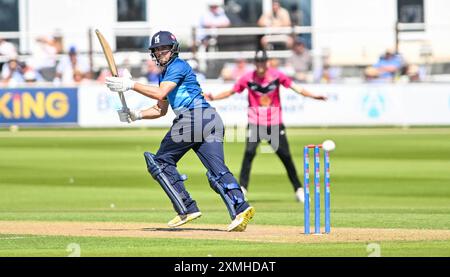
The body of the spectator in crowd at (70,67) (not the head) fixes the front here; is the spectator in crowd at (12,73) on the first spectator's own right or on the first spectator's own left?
on the first spectator's own right

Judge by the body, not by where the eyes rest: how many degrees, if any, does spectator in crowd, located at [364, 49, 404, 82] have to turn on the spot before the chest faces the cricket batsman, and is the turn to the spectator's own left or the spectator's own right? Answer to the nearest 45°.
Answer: approximately 45° to the spectator's own left

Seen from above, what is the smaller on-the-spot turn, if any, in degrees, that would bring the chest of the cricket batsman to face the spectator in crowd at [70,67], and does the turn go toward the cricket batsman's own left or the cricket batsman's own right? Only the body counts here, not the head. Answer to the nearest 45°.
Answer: approximately 90° to the cricket batsman's own right

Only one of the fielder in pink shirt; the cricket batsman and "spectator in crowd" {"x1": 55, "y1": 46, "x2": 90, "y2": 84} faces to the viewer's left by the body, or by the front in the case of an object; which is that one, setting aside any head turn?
the cricket batsman

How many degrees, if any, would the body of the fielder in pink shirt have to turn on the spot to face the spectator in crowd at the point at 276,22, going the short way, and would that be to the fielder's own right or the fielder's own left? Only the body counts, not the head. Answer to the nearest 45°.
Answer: approximately 180°

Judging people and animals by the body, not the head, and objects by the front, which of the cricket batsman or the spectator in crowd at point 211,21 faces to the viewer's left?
the cricket batsman

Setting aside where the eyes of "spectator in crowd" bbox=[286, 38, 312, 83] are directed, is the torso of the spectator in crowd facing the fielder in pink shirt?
yes

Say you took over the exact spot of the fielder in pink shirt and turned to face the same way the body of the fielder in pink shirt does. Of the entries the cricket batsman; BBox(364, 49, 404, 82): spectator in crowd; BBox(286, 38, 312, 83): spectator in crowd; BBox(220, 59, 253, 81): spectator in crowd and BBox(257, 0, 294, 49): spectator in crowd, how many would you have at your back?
4

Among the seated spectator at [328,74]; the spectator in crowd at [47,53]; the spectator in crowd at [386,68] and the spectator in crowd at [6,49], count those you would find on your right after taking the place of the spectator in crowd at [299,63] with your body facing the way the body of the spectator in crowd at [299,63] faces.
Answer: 2

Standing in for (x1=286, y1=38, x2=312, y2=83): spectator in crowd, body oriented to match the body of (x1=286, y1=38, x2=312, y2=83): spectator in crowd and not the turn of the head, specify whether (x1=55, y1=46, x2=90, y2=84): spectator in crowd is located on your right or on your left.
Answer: on your right

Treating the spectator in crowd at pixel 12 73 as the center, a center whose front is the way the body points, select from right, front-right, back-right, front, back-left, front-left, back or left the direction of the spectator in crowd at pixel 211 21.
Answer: left

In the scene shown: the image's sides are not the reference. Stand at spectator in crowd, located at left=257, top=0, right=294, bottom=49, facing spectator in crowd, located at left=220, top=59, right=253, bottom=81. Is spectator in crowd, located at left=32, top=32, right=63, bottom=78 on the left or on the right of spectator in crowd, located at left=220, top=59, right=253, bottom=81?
right
